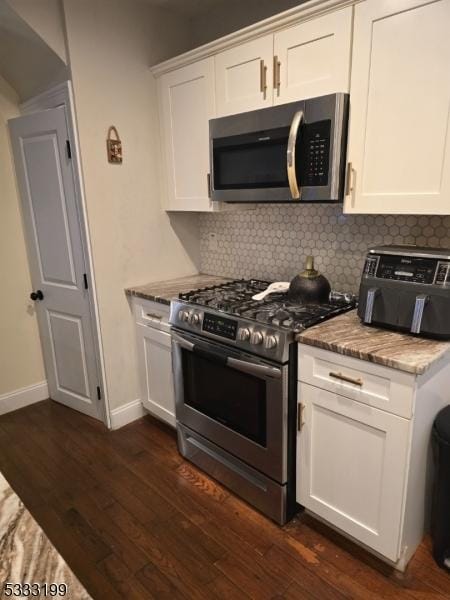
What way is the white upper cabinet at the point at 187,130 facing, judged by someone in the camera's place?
facing the viewer and to the left of the viewer

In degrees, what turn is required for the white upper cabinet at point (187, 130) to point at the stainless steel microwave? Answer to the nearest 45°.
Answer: approximately 90° to its left

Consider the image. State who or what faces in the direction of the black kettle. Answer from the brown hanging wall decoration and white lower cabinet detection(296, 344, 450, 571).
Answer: the brown hanging wall decoration

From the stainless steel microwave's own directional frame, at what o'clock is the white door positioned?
The white door is roughly at 2 o'clock from the stainless steel microwave.

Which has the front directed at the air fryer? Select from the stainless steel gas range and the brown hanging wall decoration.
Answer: the brown hanging wall decoration

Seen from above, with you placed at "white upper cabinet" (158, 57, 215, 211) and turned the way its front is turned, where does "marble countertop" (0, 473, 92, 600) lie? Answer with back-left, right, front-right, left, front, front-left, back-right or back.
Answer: front-left

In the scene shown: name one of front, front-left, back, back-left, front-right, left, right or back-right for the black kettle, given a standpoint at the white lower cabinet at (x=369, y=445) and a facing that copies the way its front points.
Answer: right
